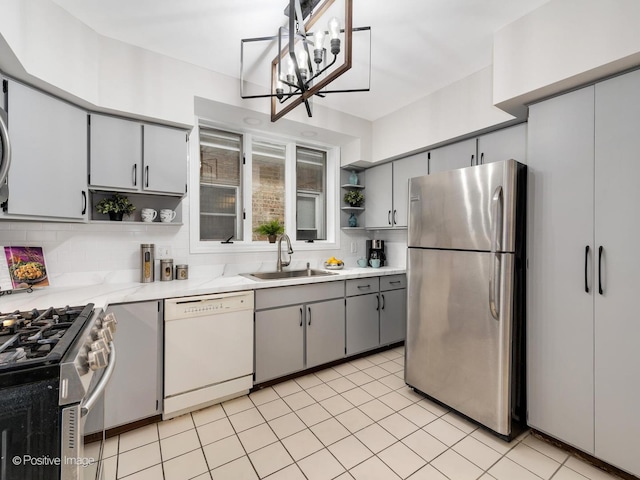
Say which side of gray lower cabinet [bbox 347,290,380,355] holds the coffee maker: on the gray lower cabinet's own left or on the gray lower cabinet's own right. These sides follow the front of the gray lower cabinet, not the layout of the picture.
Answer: on the gray lower cabinet's own left

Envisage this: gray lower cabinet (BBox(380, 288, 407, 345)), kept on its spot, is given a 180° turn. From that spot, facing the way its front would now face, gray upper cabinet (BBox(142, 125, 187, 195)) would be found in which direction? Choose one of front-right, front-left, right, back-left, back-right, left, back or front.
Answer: left

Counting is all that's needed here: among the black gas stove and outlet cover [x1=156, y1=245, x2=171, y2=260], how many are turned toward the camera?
1

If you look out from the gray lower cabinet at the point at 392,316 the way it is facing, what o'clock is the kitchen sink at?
The kitchen sink is roughly at 4 o'clock from the gray lower cabinet.

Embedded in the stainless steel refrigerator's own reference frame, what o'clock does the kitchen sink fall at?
The kitchen sink is roughly at 2 o'clock from the stainless steel refrigerator.

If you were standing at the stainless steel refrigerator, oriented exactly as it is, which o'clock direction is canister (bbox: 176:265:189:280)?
The canister is roughly at 1 o'clock from the stainless steel refrigerator.

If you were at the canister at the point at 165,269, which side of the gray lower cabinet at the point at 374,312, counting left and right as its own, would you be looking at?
right

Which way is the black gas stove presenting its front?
to the viewer's right

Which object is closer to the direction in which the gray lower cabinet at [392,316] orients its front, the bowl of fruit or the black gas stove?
the black gas stove

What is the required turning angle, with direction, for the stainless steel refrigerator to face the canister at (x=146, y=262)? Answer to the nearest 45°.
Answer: approximately 45° to its right

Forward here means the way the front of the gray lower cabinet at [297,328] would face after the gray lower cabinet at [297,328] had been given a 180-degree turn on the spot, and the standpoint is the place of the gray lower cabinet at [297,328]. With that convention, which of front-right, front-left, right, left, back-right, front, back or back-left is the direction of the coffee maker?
right

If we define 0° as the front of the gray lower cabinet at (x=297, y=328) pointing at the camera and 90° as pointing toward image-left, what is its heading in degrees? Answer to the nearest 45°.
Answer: approximately 315°

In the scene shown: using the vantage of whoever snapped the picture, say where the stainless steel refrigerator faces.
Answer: facing the viewer and to the left of the viewer

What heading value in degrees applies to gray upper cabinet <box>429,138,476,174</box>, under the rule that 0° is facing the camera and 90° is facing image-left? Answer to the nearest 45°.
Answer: approximately 45°

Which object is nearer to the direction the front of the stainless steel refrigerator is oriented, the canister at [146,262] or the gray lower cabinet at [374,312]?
the canister

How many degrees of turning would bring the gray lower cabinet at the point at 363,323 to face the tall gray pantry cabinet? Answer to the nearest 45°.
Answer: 0° — it already faces it
